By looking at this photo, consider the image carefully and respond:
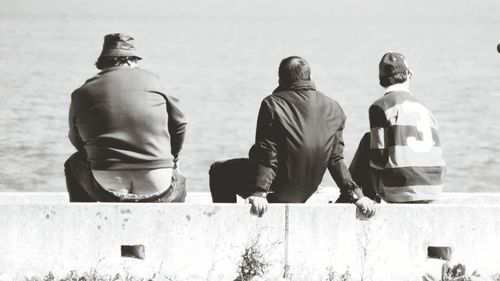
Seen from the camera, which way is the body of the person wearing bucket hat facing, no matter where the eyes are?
away from the camera

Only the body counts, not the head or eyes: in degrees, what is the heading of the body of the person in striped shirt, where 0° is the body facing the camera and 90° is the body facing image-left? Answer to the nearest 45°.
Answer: approximately 135°

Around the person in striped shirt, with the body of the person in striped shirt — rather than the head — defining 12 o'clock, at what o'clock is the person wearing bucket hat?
The person wearing bucket hat is roughly at 10 o'clock from the person in striped shirt.

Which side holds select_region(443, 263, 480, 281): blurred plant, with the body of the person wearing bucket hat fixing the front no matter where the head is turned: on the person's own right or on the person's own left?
on the person's own right

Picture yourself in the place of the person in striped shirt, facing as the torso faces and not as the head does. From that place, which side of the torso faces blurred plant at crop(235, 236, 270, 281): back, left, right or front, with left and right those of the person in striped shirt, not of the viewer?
left

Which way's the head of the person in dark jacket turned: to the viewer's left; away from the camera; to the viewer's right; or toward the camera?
away from the camera

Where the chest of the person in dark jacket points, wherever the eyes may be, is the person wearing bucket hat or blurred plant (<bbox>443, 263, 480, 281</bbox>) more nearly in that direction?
the person wearing bucket hat

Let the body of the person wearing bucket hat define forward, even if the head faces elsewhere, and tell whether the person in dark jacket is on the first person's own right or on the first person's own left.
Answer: on the first person's own right

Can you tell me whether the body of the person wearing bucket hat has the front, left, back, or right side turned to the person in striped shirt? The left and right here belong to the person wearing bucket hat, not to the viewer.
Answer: right

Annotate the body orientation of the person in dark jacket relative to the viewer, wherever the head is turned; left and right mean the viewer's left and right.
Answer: facing away from the viewer and to the left of the viewer
